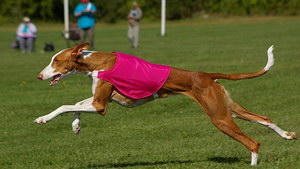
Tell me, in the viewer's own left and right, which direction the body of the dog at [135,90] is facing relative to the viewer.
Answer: facing to the left of the viewer

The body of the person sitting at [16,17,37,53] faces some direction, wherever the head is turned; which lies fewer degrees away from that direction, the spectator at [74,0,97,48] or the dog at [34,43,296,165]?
the dog

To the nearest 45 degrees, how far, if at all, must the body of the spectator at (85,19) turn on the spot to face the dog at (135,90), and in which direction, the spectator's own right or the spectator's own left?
0° — they already face it

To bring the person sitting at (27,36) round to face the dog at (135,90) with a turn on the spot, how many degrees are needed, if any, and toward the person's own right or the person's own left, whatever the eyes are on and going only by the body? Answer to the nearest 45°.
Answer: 0° — they already face it

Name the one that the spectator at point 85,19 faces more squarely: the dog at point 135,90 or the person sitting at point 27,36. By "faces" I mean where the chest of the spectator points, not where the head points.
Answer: the dog

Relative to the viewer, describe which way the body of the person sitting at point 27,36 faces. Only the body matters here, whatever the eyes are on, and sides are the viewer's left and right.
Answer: facing the viewer

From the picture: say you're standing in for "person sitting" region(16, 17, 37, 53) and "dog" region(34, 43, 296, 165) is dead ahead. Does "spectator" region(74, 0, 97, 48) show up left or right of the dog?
left

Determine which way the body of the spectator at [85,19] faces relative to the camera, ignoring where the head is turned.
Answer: toward the camera

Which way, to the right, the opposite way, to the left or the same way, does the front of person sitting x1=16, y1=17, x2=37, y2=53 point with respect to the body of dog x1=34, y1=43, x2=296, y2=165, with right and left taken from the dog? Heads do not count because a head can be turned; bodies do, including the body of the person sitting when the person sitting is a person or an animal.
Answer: to the left

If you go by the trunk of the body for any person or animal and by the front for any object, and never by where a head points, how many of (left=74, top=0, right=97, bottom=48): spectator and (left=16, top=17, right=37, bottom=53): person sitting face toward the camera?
2

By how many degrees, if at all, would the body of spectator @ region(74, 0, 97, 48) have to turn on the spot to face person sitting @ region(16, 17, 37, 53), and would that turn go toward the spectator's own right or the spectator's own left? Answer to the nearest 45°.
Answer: approximately 135° to the spectator's own right

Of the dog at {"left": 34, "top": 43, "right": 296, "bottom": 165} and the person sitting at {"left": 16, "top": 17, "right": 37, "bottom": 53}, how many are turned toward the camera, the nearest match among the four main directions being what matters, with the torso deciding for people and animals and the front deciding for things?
1

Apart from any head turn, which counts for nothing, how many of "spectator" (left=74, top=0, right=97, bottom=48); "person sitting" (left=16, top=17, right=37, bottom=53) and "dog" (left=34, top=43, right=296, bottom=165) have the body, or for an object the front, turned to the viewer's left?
1

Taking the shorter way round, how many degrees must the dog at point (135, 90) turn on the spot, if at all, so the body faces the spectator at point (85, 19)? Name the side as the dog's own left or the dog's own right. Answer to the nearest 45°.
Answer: approximately 90° to the dog's own right

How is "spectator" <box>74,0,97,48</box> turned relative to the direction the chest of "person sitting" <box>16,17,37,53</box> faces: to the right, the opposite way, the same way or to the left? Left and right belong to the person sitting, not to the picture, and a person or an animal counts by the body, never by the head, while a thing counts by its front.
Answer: the same way
